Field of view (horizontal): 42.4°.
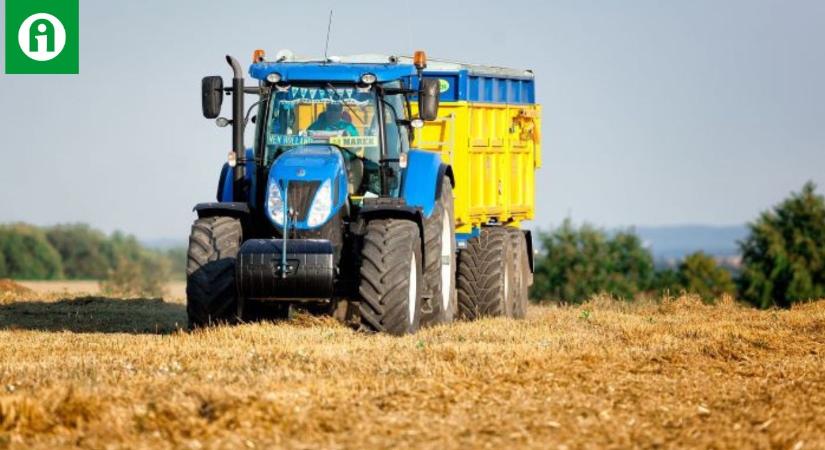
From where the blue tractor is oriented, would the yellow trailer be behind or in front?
behind

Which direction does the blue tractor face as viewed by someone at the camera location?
facing the viewer
